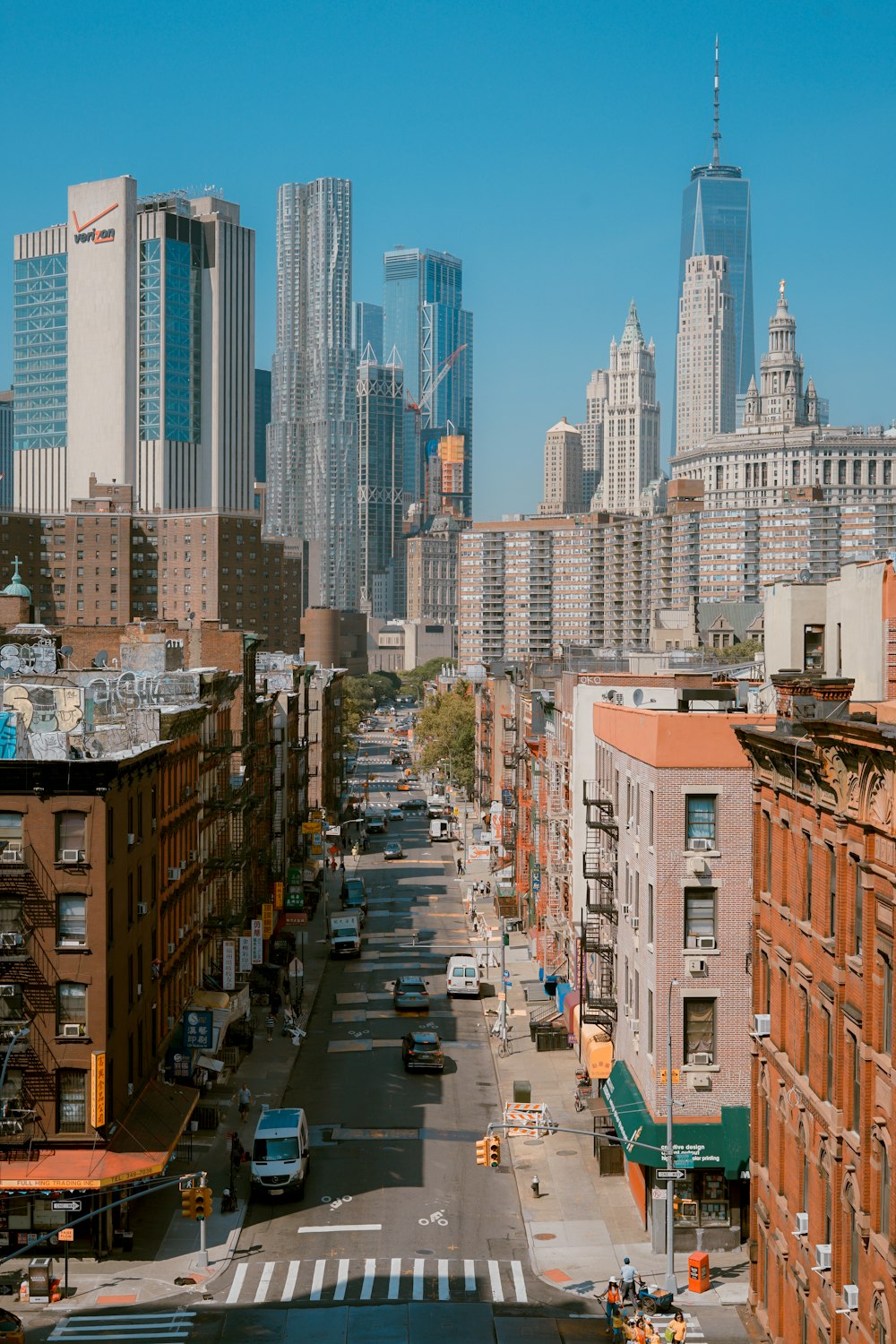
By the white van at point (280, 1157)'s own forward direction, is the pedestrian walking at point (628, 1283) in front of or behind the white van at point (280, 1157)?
in front

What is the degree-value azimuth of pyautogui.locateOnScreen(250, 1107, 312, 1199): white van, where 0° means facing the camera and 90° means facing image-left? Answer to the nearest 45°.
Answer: approximately 0°

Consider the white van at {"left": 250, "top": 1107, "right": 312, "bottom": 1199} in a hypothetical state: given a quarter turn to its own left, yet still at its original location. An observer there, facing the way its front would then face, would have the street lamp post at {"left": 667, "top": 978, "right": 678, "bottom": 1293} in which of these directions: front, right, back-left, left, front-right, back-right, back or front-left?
front-right

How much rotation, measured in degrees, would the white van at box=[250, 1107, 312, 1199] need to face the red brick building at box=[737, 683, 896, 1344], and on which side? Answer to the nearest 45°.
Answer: approximately 45° to its left
